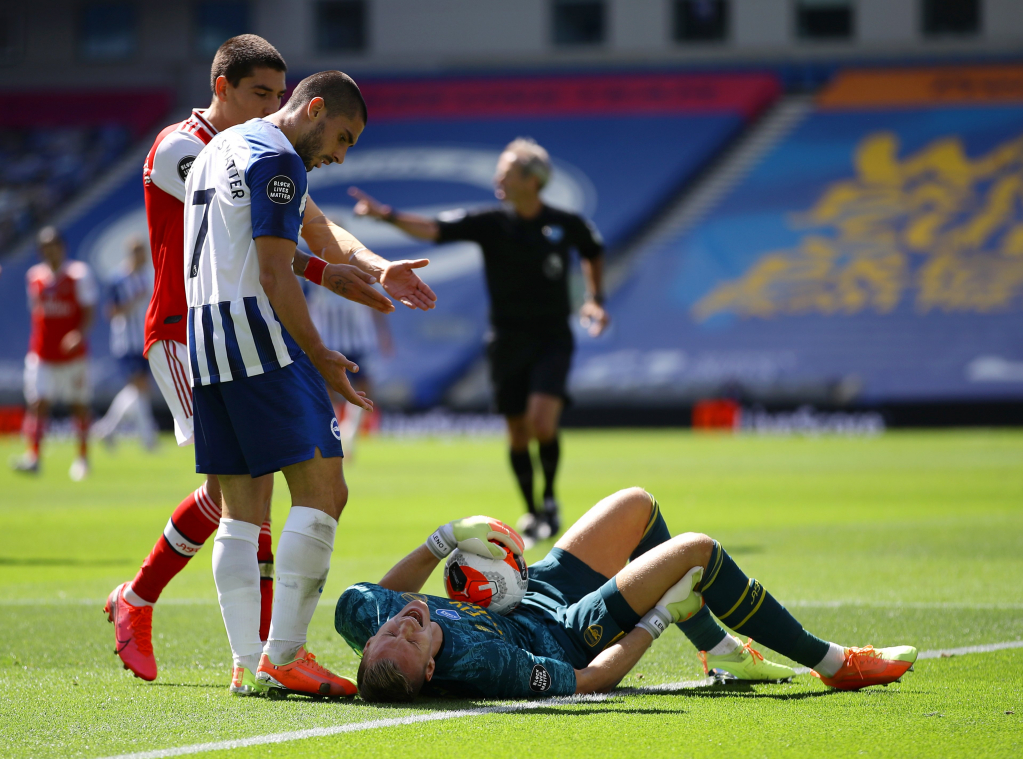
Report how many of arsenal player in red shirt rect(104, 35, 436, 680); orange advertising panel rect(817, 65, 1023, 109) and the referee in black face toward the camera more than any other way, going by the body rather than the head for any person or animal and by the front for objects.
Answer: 2

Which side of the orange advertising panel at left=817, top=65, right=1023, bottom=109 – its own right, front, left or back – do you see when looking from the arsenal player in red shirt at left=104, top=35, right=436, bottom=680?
front

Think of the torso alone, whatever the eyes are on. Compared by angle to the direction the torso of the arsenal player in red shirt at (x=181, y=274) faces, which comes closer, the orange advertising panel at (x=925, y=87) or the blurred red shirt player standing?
the orange advertising panel

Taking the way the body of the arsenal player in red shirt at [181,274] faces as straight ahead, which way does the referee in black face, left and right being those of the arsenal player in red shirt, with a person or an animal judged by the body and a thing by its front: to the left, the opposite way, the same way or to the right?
to the right

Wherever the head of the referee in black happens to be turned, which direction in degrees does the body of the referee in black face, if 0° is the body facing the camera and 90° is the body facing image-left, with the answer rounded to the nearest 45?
approximately 0°

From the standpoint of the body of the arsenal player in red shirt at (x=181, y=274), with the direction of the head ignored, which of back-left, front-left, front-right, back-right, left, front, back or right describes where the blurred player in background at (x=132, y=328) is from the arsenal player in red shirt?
left

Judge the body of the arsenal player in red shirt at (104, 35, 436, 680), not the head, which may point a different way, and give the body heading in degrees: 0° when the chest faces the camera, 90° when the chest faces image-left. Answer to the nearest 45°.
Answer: approximately 270°

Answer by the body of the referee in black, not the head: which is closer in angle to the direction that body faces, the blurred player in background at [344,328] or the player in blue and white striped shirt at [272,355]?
the player in blue and white striped shirt

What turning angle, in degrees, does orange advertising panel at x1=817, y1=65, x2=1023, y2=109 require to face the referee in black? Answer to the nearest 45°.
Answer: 0° — it already faces them
